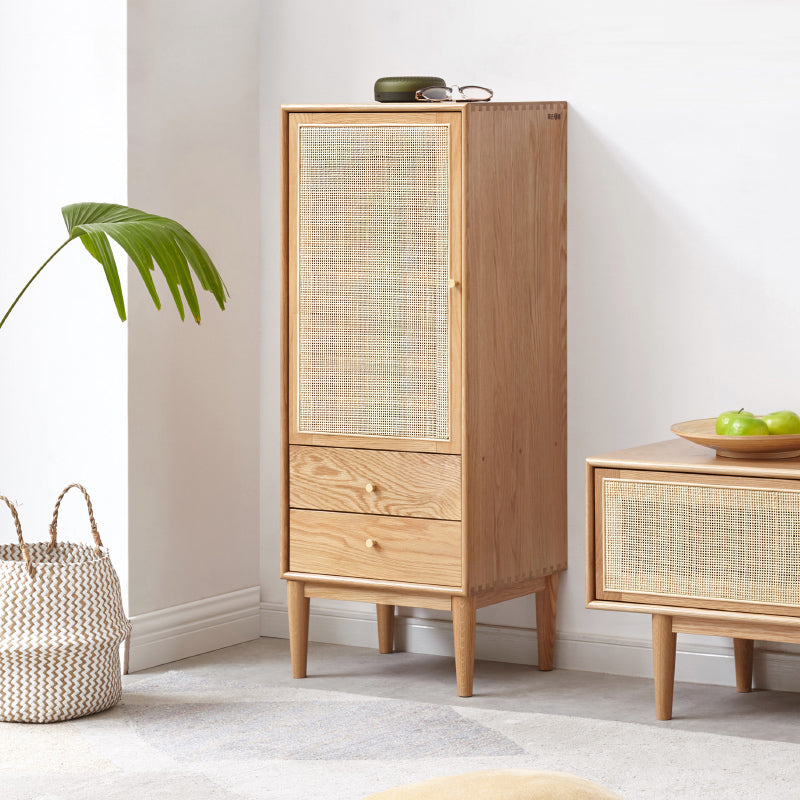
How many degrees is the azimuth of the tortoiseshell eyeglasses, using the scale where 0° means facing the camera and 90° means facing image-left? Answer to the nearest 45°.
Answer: approximately 0°

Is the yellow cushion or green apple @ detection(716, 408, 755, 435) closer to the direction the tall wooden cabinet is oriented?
the yellow cushion

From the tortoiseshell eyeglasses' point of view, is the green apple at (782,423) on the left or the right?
on its left

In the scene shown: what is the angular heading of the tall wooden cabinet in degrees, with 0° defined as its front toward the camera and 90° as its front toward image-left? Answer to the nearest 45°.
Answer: approximately 45°

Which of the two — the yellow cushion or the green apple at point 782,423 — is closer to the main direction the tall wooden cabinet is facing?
the yellow cushion

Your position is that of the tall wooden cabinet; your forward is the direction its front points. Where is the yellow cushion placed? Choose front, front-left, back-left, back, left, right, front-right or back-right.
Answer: front-left

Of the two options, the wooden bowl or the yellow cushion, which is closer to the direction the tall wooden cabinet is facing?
the yellow cushion
